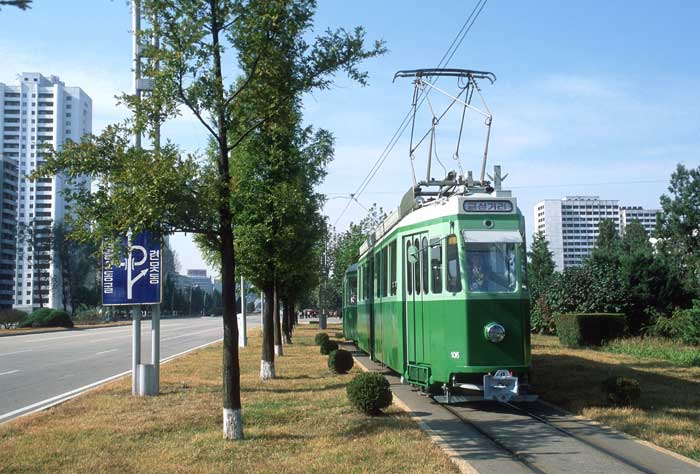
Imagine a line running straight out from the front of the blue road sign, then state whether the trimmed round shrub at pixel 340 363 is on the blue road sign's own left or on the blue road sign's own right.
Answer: on the blue road sign's own left

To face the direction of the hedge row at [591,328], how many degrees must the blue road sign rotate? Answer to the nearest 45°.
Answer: approximately 135° to its left

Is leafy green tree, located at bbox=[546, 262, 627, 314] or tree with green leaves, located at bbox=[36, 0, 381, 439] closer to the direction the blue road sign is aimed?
the tree with green leaves

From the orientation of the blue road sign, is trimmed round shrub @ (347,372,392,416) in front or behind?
in front

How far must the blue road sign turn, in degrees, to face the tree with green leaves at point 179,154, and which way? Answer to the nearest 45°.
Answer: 0° — it already faces it

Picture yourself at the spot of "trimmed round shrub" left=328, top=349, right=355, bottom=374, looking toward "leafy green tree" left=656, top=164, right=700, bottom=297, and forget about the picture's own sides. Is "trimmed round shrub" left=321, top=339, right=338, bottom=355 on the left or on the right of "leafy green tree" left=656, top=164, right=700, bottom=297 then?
left

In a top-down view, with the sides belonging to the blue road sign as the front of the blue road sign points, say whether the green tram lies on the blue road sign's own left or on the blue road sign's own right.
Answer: on the blue road sign's own left

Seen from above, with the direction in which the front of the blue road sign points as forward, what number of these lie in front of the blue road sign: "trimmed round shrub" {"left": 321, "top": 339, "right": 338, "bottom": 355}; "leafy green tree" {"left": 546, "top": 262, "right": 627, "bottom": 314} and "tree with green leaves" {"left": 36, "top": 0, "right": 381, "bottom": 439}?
1

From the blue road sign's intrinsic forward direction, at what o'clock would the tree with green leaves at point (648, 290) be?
The tree with green leaves is roughly at 8 o'clock from the blue road sign.

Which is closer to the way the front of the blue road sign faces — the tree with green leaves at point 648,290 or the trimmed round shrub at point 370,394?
the trimmed round shrub

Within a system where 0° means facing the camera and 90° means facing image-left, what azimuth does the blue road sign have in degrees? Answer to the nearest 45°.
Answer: approximately 0°

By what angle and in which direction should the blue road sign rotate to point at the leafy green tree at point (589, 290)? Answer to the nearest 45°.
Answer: approximately 135° to its left
